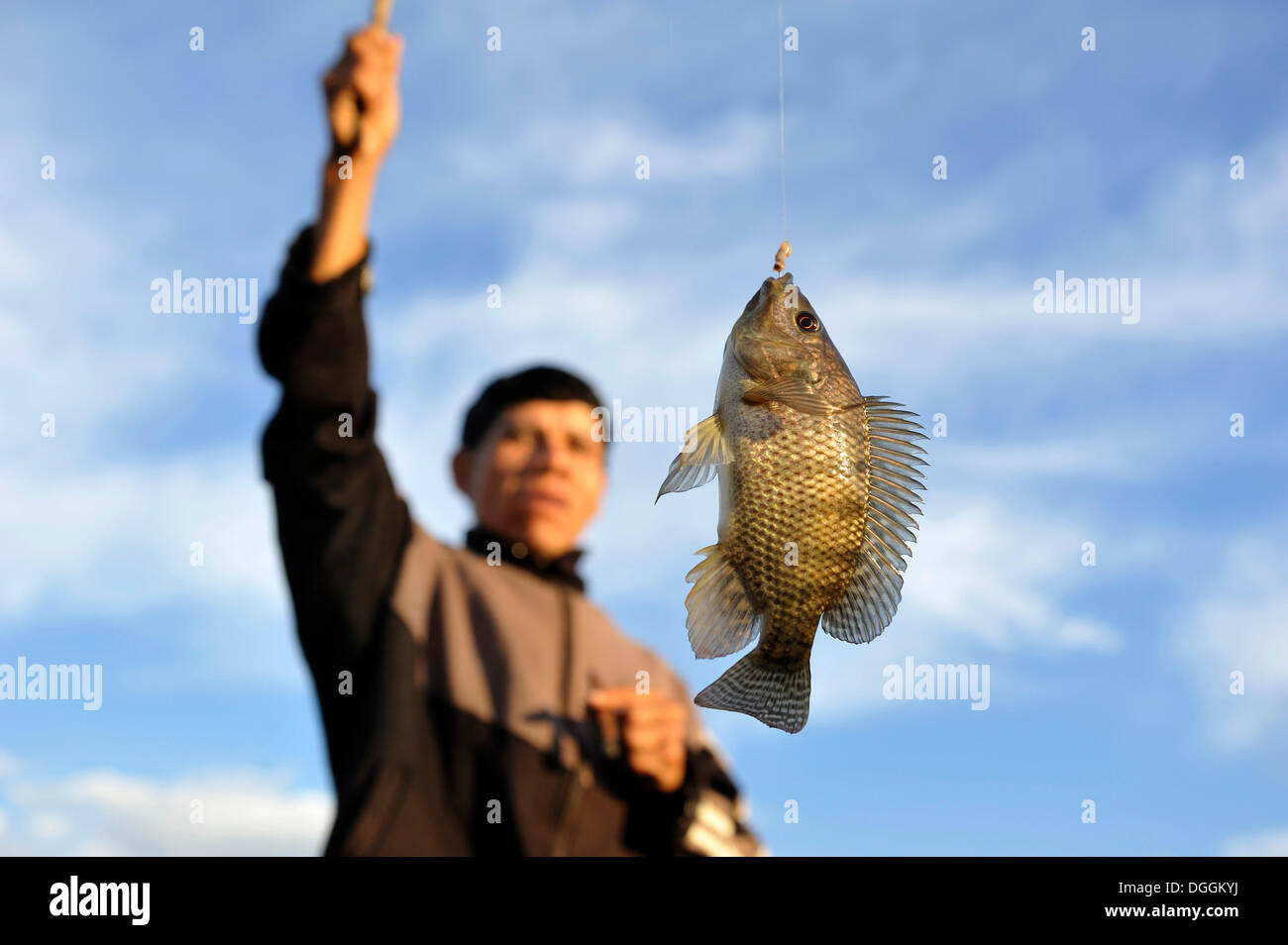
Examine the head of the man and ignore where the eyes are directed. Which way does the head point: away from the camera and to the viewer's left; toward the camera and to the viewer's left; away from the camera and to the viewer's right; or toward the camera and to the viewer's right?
toward the camera and to the viewer's right

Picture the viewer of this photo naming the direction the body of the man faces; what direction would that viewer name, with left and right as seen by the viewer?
facing the viewer and to the right of the viewer

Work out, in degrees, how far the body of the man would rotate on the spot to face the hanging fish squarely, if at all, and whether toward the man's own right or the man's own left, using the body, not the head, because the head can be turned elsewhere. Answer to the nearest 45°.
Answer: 0° — they already face it
